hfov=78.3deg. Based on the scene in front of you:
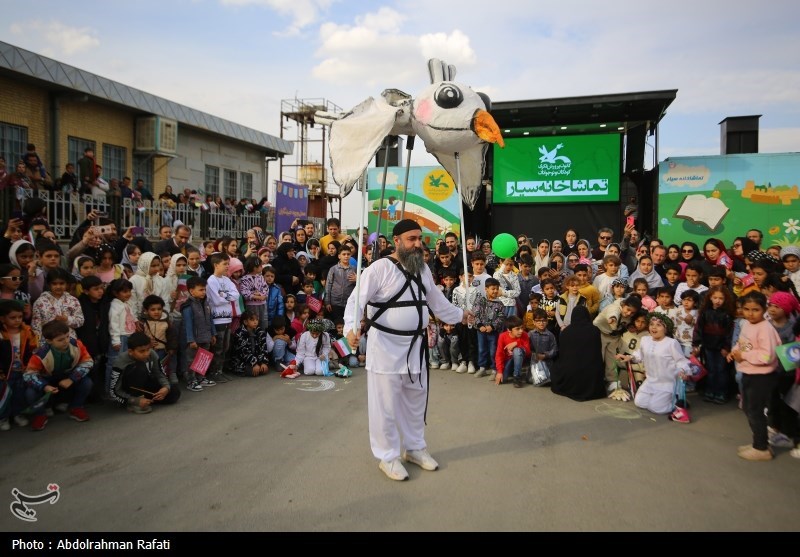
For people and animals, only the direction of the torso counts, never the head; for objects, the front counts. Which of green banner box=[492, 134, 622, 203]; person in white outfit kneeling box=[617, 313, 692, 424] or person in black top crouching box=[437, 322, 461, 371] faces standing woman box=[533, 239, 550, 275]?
the green banner

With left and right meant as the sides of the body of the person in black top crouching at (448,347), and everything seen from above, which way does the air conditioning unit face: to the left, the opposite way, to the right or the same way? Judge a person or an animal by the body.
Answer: to the left

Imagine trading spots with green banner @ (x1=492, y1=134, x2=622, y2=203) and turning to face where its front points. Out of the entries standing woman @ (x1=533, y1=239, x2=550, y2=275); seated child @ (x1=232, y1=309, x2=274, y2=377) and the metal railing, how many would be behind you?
0

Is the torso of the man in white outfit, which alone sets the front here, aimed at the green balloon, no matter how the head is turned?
no

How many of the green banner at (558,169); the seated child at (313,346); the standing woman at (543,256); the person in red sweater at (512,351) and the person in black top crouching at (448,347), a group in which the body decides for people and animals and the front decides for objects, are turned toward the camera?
5

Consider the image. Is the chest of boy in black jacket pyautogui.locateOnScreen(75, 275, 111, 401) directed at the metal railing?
no

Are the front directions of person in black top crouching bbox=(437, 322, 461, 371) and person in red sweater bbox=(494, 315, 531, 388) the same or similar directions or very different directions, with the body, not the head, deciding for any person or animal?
same or similar directions

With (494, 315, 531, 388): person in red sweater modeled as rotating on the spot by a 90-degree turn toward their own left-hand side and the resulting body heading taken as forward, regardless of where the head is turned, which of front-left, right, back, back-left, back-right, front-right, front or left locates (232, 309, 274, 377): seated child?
back

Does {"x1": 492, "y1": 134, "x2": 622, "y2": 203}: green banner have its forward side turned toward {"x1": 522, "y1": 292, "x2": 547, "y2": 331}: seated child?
yes

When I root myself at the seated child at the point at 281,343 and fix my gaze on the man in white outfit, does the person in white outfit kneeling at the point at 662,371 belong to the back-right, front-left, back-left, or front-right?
front-left

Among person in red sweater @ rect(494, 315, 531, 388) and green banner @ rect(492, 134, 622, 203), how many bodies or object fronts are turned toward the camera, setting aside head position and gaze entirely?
2

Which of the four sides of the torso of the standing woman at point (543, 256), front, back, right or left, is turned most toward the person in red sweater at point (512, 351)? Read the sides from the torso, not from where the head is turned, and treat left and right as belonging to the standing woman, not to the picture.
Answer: front

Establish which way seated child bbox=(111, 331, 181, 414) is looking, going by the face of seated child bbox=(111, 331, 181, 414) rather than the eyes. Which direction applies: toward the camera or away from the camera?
toward the camera

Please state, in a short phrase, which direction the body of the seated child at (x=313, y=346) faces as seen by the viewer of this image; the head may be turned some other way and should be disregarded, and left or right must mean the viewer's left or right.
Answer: facing the viewer

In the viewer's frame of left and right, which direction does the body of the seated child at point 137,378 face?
facing the viewer and to the right of the viewer

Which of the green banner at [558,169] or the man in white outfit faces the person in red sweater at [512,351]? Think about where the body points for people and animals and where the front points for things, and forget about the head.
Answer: the green banner

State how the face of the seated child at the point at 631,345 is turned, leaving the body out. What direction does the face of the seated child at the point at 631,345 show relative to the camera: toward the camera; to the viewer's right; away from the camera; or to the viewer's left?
toward the camera
